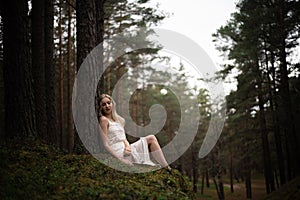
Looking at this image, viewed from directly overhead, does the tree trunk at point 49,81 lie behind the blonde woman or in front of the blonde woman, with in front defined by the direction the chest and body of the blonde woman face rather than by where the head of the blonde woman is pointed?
behind

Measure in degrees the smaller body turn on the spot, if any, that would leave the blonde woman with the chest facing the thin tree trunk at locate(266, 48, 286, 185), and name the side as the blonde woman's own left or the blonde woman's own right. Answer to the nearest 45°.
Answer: approximately 90° to the blonde woman's own left

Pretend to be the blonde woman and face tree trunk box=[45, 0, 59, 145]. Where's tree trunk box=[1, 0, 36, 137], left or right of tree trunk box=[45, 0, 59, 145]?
left

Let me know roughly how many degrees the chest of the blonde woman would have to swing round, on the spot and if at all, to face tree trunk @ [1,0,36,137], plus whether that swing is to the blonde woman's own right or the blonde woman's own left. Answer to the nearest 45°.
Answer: approximately 135° to the blonde woman's own right

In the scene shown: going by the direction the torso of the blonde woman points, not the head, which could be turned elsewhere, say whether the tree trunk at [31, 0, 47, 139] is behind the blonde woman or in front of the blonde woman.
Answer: behind

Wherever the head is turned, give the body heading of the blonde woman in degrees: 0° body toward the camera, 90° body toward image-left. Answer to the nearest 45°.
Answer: approximately 315°
